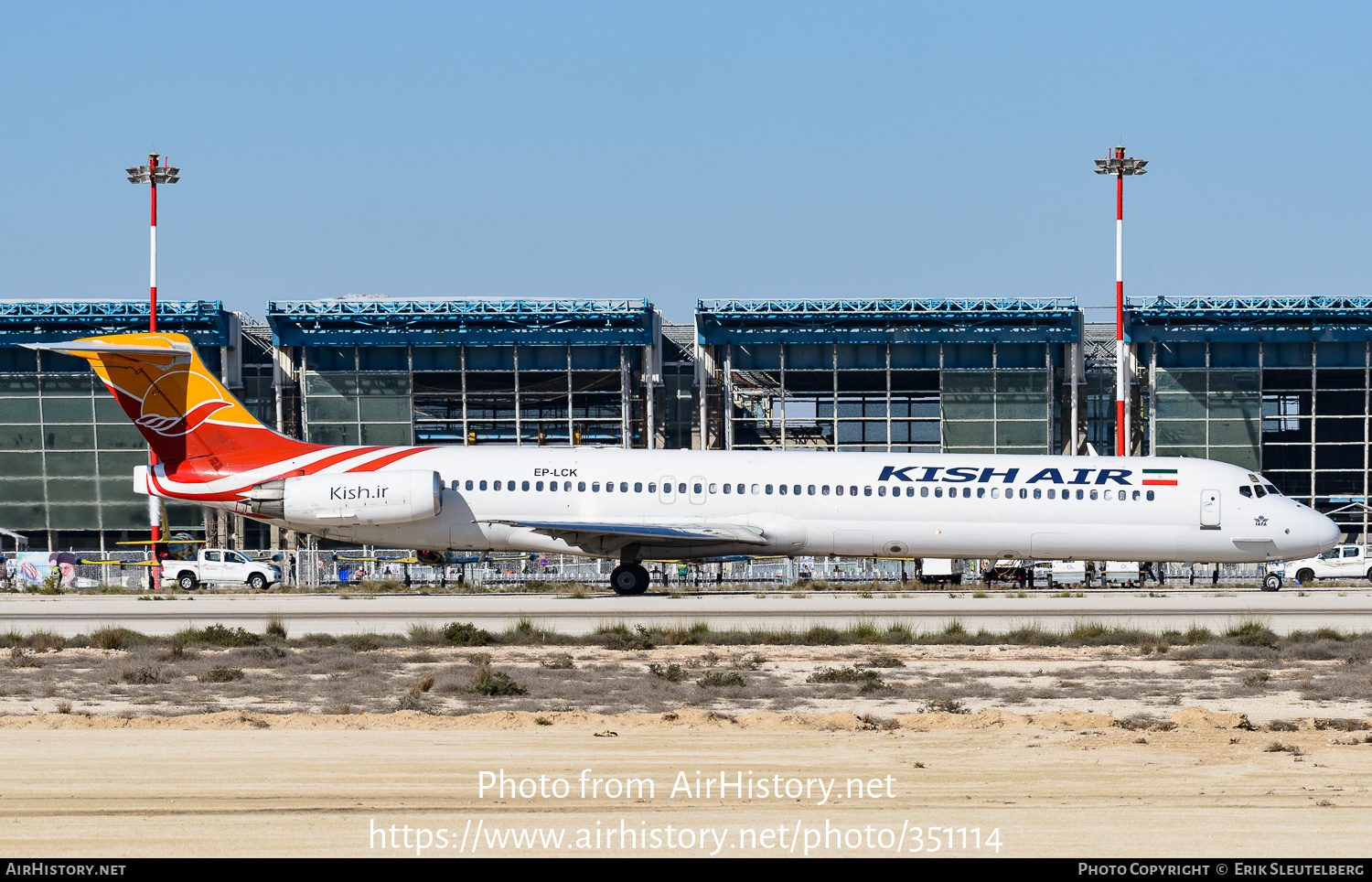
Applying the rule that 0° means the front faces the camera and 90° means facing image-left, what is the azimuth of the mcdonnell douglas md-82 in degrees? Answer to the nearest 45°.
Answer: approximately 270°

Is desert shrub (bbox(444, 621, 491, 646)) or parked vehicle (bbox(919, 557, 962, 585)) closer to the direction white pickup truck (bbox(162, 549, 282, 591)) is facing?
the parked vehicle

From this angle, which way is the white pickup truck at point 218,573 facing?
to the viewer's right

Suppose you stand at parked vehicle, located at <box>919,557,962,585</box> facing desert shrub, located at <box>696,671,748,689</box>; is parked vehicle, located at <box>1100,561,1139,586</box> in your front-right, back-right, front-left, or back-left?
back-left

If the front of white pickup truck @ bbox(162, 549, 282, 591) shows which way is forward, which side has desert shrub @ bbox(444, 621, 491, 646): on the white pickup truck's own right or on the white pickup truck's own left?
on the white pickup truck's own right
